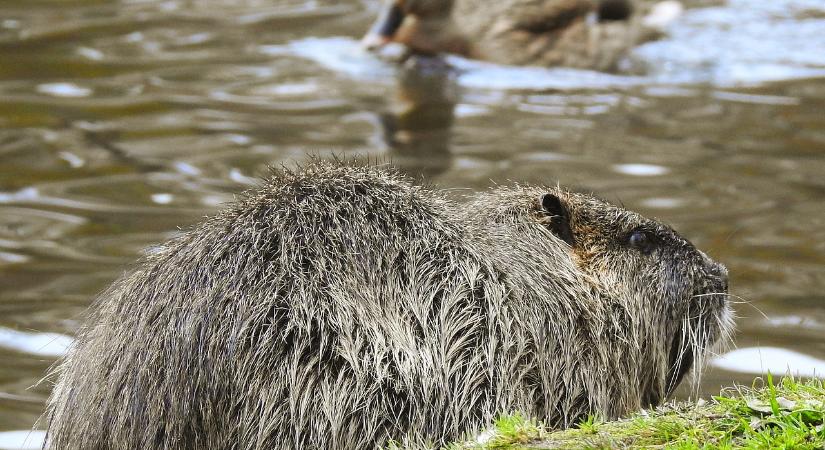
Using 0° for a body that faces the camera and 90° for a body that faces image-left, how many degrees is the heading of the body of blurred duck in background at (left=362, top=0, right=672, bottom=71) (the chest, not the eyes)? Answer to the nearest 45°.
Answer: approximately 90°
